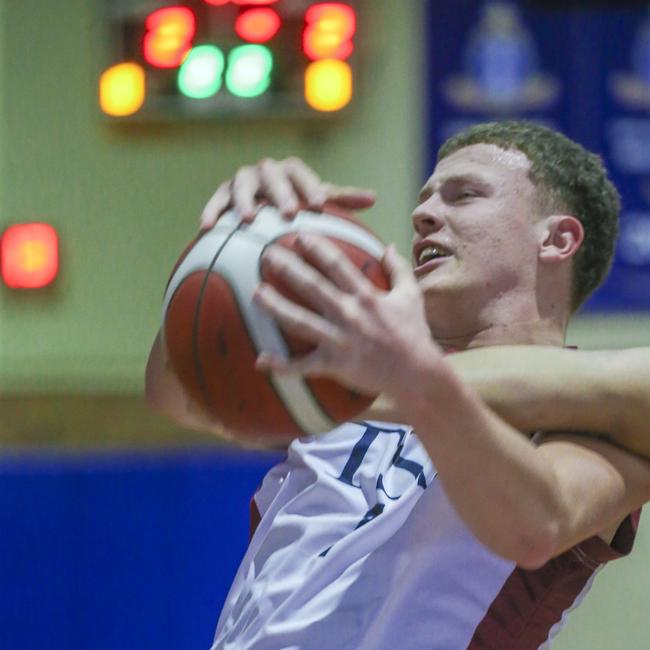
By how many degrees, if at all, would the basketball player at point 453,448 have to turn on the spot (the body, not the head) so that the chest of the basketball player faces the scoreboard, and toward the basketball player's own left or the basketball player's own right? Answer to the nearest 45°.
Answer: approximately 135° to the basketball player's own right

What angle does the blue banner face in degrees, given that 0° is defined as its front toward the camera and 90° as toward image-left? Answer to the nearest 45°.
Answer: approximately 0°

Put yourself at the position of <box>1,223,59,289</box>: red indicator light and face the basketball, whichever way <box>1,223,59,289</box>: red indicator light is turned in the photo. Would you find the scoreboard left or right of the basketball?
left

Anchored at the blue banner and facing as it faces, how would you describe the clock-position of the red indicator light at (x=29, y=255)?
The red indicator light is roughly at 3 o'clock from the blue banner.

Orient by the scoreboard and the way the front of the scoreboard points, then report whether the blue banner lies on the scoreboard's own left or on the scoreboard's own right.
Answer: on the scoreboard's own left

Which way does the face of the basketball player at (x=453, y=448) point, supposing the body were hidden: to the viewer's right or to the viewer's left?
to the viewer's left

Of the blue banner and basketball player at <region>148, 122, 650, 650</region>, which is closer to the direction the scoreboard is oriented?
the basketball player

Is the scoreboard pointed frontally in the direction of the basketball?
yes

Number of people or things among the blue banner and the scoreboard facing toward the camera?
2

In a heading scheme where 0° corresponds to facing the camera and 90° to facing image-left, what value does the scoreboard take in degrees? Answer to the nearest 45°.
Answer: approximately 0°

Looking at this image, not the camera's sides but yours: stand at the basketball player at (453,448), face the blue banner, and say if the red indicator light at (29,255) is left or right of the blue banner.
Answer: left

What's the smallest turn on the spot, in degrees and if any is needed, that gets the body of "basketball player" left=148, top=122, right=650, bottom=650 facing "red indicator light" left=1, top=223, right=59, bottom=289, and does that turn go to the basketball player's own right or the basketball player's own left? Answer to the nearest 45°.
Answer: approximately 90° to the basketball player's own right

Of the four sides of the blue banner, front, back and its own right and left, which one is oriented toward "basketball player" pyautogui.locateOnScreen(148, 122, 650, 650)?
front

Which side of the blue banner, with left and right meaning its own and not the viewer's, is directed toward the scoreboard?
right
